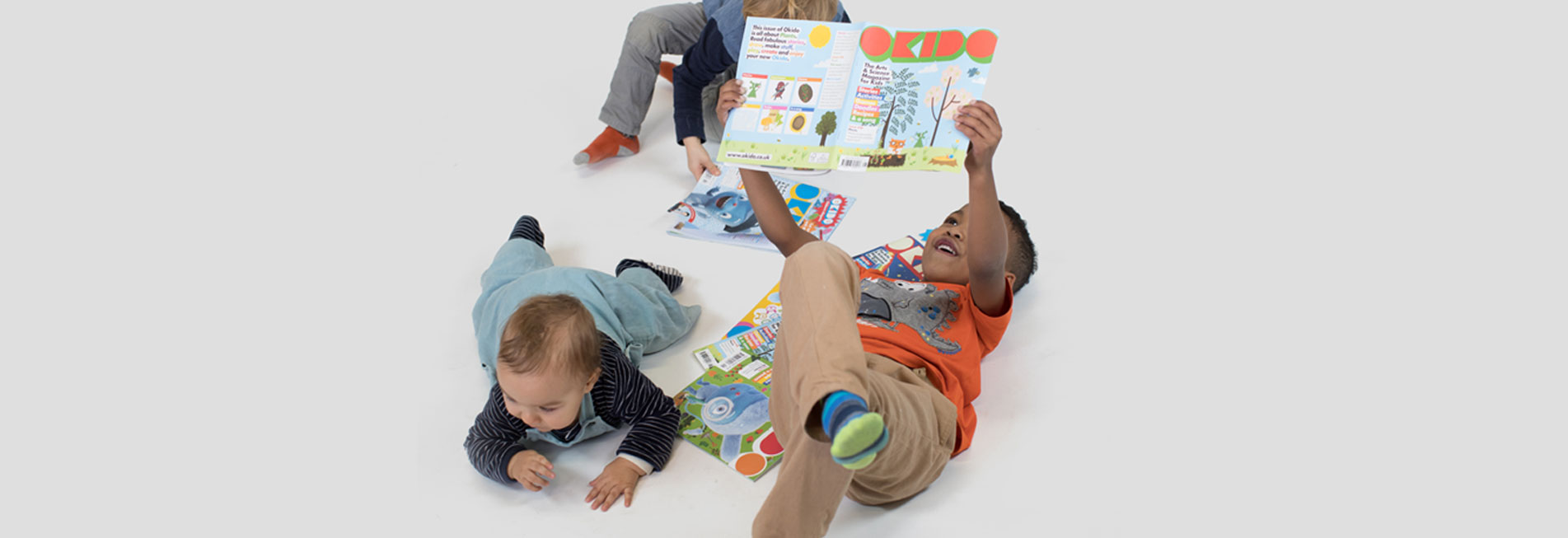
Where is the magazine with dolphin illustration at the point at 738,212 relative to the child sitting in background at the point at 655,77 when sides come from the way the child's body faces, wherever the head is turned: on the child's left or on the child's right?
on the child's left

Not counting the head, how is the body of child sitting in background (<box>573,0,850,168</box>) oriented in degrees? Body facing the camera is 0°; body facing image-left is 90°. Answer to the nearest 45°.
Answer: approximately 45°

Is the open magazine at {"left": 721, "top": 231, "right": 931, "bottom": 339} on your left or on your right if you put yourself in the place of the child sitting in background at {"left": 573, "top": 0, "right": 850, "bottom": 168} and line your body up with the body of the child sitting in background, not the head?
on your left

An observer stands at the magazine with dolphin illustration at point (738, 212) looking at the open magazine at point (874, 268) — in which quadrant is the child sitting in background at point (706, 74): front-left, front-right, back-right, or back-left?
back-left
